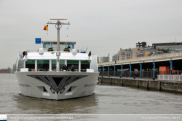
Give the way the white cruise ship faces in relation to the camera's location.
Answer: facing the viewer
